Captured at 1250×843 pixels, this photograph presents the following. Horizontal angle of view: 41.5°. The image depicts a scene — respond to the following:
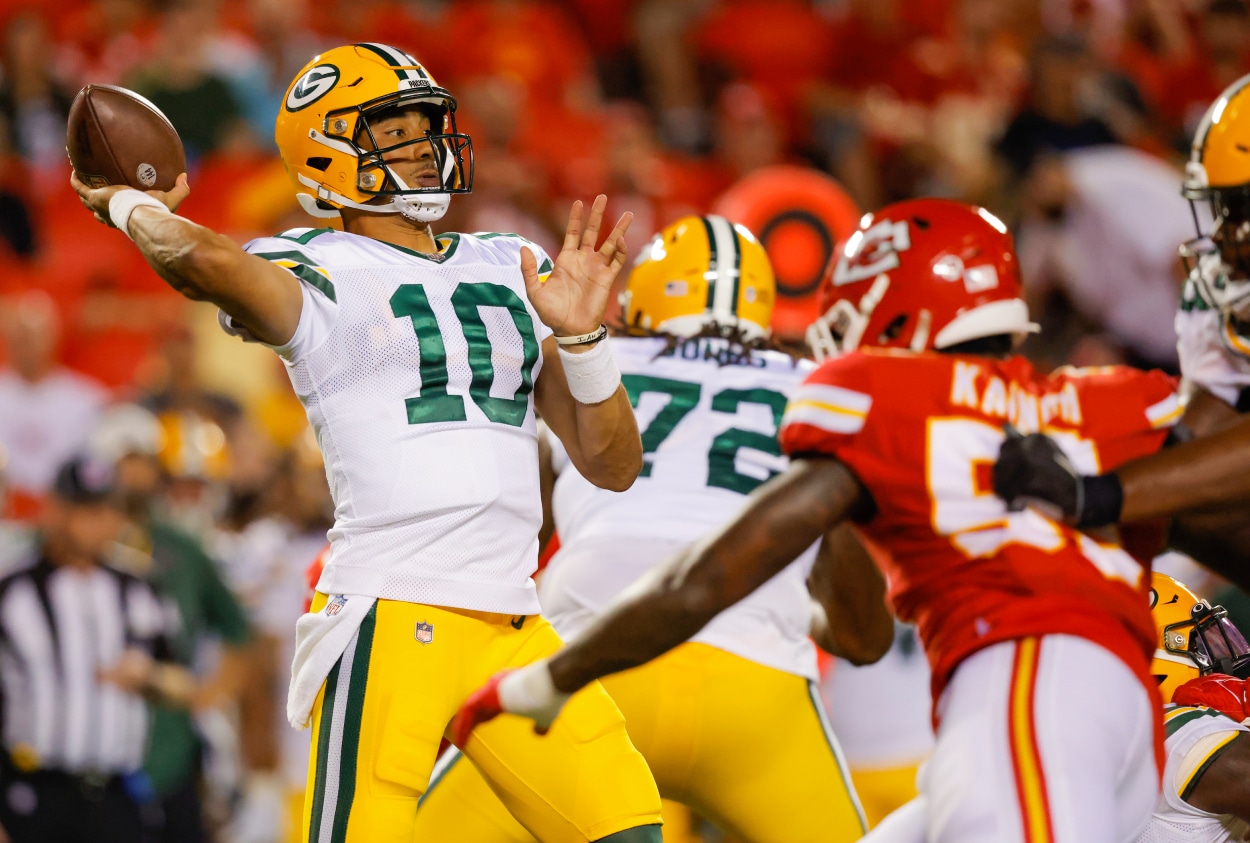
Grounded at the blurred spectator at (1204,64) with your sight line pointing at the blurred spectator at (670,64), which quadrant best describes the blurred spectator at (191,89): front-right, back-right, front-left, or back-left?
front-left

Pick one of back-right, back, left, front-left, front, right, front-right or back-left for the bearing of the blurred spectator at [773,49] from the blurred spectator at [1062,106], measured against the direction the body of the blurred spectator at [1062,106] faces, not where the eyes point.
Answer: back-right

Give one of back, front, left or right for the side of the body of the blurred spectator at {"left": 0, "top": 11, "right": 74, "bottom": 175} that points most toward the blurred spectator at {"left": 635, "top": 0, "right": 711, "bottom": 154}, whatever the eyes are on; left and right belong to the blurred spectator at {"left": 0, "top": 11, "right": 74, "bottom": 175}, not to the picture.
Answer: left

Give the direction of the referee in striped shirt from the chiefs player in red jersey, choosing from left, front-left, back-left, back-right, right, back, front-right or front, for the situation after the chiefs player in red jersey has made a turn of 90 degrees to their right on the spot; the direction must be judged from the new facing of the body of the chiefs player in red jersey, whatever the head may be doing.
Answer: left

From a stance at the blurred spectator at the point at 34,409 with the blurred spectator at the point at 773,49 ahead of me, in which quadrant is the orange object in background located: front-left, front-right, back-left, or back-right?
front-right

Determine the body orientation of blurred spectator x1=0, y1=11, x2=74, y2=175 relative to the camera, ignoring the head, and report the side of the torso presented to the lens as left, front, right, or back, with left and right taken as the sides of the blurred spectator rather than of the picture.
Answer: front

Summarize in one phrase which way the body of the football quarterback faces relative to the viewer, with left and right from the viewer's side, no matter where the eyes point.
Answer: facing the viewer and to the right of the viewer

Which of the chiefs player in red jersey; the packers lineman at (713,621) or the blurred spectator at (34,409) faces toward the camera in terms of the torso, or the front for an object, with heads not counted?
the blurred spectator

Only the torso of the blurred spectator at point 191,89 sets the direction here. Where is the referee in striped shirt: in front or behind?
in front

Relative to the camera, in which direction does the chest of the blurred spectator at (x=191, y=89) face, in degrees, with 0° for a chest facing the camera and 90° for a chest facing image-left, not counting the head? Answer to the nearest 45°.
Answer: approximately 0°

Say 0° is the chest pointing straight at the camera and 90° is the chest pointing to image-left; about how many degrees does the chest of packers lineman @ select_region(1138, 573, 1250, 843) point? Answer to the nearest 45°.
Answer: approximately 270°

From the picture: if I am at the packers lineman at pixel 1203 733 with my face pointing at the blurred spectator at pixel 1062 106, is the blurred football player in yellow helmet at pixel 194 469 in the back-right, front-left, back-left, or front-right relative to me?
front-left

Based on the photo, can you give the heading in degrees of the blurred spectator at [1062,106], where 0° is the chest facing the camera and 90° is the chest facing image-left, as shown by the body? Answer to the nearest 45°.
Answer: approximately 0°

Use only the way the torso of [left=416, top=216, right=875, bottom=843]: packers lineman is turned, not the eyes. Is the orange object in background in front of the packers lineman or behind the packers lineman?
in front

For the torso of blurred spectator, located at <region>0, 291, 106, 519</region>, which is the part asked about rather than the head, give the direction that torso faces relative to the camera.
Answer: toward the camera

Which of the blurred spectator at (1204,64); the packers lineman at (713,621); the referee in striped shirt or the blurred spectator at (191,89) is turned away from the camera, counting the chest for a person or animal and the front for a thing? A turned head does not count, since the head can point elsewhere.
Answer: the packers lineman

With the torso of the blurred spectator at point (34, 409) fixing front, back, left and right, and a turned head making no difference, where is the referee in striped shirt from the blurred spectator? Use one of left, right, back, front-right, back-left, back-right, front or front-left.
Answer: front

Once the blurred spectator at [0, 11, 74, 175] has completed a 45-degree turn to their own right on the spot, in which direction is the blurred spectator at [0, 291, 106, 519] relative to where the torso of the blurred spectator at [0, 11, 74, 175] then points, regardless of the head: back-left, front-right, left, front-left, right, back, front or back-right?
front-left

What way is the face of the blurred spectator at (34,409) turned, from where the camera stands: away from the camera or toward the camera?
toward the camera

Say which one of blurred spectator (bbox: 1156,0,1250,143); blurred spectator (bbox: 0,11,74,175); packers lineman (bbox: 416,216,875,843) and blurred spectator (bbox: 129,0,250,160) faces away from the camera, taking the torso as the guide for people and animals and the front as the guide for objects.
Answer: the packers lineman

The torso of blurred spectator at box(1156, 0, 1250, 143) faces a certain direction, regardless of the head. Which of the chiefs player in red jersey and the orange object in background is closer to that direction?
the chiefs player in red jersey
